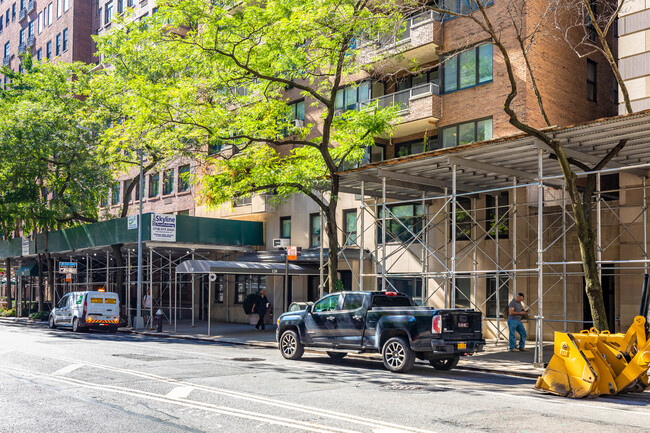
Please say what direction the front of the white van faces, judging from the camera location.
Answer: facing away from the viewer and to the left of the viewer

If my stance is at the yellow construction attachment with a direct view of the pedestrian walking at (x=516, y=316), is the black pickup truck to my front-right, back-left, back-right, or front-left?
front-left

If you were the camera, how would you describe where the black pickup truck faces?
facing away from the viewer and to the left of the viewer

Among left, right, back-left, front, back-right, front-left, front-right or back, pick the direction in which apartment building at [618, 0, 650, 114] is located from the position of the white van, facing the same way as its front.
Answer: back

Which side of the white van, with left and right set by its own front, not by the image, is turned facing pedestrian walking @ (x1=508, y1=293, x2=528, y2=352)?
back

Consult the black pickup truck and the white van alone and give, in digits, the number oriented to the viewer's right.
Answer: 0

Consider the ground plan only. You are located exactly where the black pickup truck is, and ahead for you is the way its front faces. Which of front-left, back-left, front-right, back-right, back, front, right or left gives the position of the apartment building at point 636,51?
right
